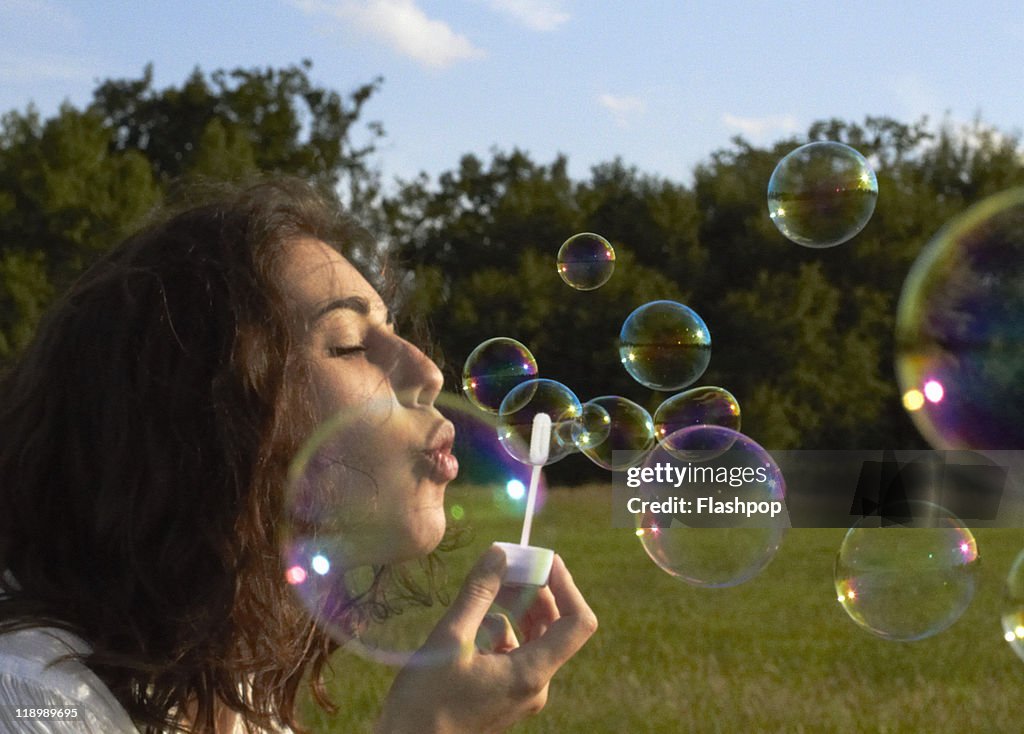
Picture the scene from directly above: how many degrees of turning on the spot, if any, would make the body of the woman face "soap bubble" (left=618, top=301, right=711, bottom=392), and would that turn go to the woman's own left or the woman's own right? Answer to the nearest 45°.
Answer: approximately 45° to the woman's own left

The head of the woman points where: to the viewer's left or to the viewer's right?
to the viewer's right

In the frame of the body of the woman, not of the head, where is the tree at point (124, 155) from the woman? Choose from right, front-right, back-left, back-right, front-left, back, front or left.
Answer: left

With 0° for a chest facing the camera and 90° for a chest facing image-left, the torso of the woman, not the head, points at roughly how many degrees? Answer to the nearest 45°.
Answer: approximately 270°

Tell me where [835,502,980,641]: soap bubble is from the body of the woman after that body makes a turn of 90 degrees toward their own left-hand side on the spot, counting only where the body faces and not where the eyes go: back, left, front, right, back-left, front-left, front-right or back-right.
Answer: front-right

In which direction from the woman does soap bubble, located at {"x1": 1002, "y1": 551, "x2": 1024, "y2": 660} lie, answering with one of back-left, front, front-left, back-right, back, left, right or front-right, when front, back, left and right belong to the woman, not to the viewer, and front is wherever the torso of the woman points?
front-left

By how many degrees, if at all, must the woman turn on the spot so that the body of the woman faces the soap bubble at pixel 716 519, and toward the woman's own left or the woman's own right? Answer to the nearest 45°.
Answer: approximately 45° to the woman's own left
